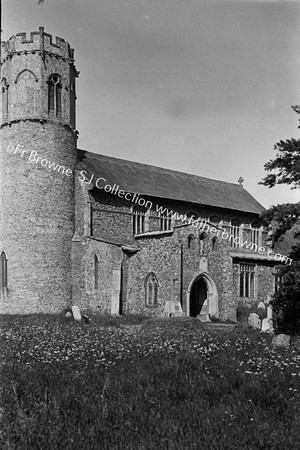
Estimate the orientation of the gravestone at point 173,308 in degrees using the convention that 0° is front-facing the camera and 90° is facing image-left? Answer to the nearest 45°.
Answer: approximately 0°

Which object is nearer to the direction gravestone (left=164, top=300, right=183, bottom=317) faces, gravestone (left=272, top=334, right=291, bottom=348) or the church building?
the gravestone

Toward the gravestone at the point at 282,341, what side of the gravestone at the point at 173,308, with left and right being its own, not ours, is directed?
front
